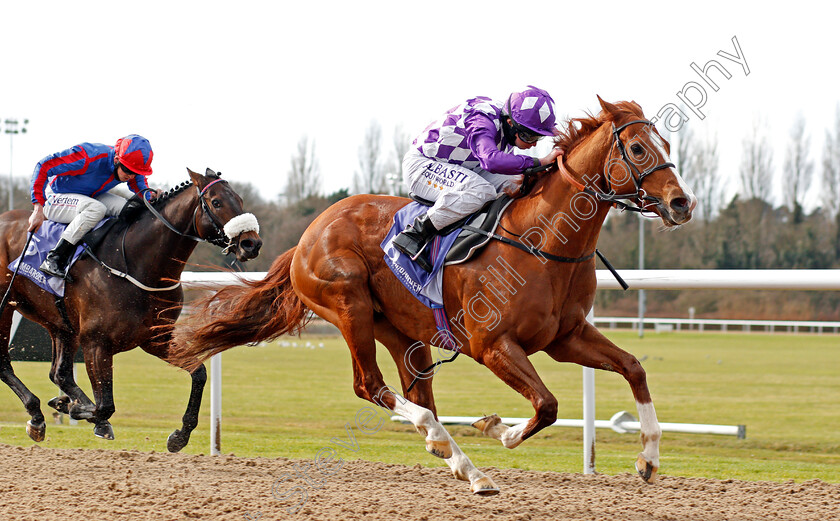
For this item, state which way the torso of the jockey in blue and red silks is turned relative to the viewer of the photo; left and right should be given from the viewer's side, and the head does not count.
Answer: facing the viewer and to the right of the viewer

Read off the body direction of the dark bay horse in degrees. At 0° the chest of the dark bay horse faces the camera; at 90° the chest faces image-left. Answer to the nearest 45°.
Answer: approximately 315°

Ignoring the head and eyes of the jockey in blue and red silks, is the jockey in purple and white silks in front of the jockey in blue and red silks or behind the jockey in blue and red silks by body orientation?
in front

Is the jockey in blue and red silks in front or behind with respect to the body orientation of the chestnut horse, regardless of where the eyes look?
behind

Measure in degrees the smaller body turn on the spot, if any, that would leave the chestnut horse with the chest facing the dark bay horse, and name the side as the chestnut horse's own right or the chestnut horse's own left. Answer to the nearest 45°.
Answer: approximately 135° to the chestnut horse's own left

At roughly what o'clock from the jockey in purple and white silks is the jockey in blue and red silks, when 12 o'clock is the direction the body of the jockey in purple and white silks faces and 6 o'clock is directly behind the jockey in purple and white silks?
The jockey in blue and red silks is roughly at 7 o'clock from the jockey in purple and white silks.

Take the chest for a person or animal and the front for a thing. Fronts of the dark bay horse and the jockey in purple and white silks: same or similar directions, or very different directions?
same or similar directions

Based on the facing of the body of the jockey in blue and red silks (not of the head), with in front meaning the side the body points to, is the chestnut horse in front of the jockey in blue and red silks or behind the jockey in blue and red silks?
in front

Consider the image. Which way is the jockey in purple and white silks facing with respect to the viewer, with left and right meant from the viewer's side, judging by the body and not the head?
facing to the right of the viewer

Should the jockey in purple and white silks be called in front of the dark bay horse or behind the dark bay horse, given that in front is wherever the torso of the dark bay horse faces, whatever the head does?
in front

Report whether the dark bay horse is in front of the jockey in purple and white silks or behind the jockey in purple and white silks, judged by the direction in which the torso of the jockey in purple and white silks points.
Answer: behind

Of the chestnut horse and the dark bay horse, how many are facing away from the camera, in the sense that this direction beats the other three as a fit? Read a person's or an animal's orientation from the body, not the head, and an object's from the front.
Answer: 0

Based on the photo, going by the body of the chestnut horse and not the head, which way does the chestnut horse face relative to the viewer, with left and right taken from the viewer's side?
facing to the right of the viewer

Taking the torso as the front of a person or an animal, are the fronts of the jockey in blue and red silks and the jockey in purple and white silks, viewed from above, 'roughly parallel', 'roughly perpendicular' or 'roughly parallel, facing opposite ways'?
roughly parallel
